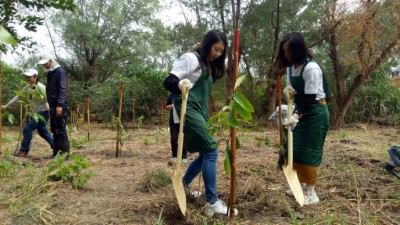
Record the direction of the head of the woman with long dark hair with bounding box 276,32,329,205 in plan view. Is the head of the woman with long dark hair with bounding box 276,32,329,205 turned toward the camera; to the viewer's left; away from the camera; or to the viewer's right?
to the viewer's left

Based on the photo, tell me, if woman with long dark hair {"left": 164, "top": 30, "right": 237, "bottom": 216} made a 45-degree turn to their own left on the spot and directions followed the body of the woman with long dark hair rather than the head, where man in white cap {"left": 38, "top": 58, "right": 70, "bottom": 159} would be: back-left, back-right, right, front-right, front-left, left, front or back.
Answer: back-left

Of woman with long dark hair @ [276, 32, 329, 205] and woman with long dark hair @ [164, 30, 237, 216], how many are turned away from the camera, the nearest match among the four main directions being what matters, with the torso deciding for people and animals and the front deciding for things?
0

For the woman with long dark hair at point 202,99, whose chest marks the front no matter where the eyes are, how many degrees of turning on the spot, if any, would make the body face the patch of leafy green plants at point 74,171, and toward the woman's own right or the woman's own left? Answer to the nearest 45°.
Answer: approximately 180°

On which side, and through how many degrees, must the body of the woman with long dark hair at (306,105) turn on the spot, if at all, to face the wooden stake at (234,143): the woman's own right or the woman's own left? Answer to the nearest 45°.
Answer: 0° — they already face it

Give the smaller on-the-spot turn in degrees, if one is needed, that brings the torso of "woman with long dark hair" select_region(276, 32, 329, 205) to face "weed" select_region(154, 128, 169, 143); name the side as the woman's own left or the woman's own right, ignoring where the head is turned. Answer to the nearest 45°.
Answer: approximately 90° to the woman's own right

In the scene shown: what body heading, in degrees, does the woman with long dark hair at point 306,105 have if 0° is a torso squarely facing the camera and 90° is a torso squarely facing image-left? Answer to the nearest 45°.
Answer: approximately 45°

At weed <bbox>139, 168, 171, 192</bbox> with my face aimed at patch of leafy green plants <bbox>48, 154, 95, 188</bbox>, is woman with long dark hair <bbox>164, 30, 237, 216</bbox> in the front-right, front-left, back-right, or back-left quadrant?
back-left

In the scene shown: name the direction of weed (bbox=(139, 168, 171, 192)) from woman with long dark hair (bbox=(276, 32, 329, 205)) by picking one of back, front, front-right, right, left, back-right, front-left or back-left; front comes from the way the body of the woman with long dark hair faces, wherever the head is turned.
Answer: front-right
